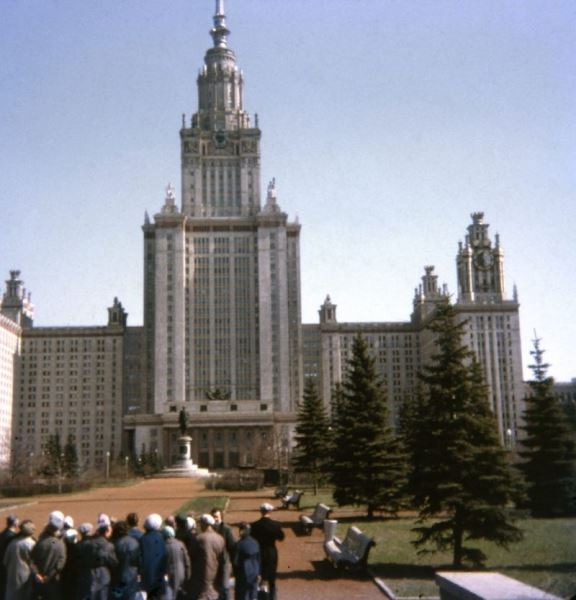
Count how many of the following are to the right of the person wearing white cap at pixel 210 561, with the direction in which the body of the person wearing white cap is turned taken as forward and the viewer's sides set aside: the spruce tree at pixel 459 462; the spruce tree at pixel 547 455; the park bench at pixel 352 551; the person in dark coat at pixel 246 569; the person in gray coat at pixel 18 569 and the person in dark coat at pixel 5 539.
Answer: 4

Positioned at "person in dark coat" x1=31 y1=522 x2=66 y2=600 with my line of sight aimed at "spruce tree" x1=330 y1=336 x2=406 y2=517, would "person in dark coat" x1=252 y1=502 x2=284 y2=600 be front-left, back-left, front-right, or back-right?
front-right

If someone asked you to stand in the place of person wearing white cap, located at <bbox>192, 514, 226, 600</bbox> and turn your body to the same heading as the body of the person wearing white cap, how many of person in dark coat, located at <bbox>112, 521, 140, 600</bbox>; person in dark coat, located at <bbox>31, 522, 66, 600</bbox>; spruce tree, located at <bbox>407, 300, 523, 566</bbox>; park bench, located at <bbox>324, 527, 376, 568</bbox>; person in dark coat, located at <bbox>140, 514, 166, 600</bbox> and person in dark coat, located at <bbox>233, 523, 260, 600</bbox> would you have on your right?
3

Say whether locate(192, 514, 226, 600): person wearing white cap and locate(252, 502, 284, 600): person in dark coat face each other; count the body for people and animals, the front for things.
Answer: no

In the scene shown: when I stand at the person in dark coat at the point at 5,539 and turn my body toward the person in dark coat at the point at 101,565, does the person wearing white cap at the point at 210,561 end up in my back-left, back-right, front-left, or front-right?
front-left

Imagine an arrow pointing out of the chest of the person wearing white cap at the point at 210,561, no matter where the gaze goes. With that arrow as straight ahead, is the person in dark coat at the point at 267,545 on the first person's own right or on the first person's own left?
on the first person's own right

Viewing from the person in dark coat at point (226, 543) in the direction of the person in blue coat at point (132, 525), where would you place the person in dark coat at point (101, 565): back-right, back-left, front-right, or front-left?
front-left

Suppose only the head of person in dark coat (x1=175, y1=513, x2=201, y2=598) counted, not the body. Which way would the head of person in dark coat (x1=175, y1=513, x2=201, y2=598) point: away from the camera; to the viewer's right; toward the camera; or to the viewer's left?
away from the camera

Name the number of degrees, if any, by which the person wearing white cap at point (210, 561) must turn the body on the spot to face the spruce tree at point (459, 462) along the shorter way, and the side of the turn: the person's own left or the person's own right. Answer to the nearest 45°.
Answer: approximately 90° to the person's own right

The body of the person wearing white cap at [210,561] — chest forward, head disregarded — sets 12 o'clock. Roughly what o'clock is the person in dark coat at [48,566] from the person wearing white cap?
The person in dark coat is roughly at 10 o'clock from the person wearing white cap.

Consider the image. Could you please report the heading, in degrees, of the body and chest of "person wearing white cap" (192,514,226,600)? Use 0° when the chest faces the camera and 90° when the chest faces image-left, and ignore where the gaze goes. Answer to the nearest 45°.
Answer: approximately 135°
